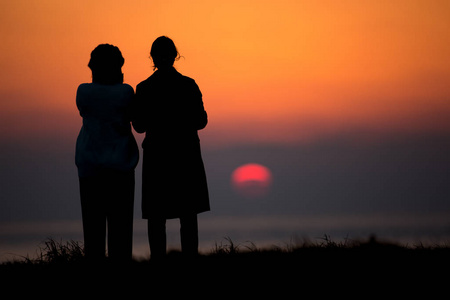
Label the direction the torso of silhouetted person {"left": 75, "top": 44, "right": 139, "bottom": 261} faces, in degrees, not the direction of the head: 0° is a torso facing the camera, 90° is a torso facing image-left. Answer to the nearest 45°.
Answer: approximately 180°

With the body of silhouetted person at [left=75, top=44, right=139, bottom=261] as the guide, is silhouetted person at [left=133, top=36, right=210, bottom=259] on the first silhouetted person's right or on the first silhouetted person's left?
on the first silhouetted person's right
